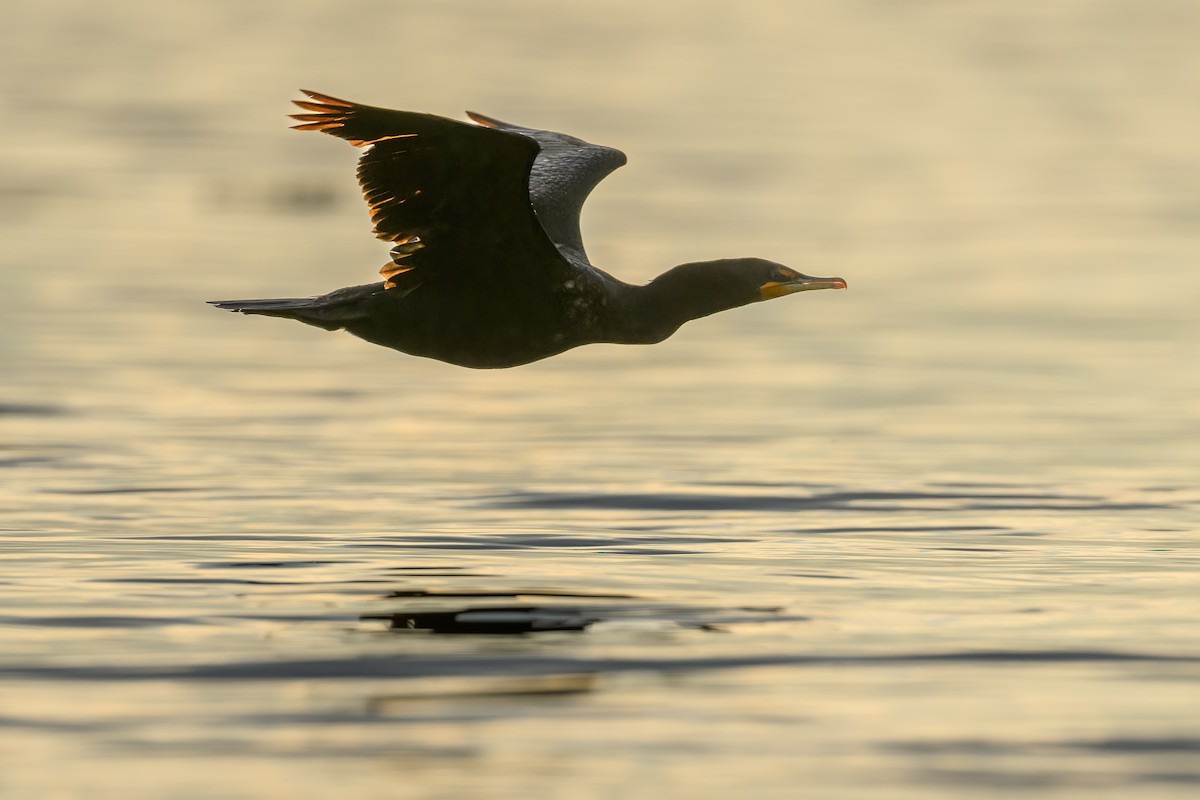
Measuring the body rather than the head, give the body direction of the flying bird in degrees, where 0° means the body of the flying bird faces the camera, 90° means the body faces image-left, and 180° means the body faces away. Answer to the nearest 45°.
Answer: approximately 270°
